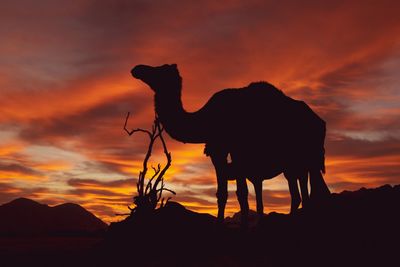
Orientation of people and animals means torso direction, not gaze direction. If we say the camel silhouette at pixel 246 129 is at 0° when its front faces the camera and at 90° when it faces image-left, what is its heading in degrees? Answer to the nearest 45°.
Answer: approximately 90°
